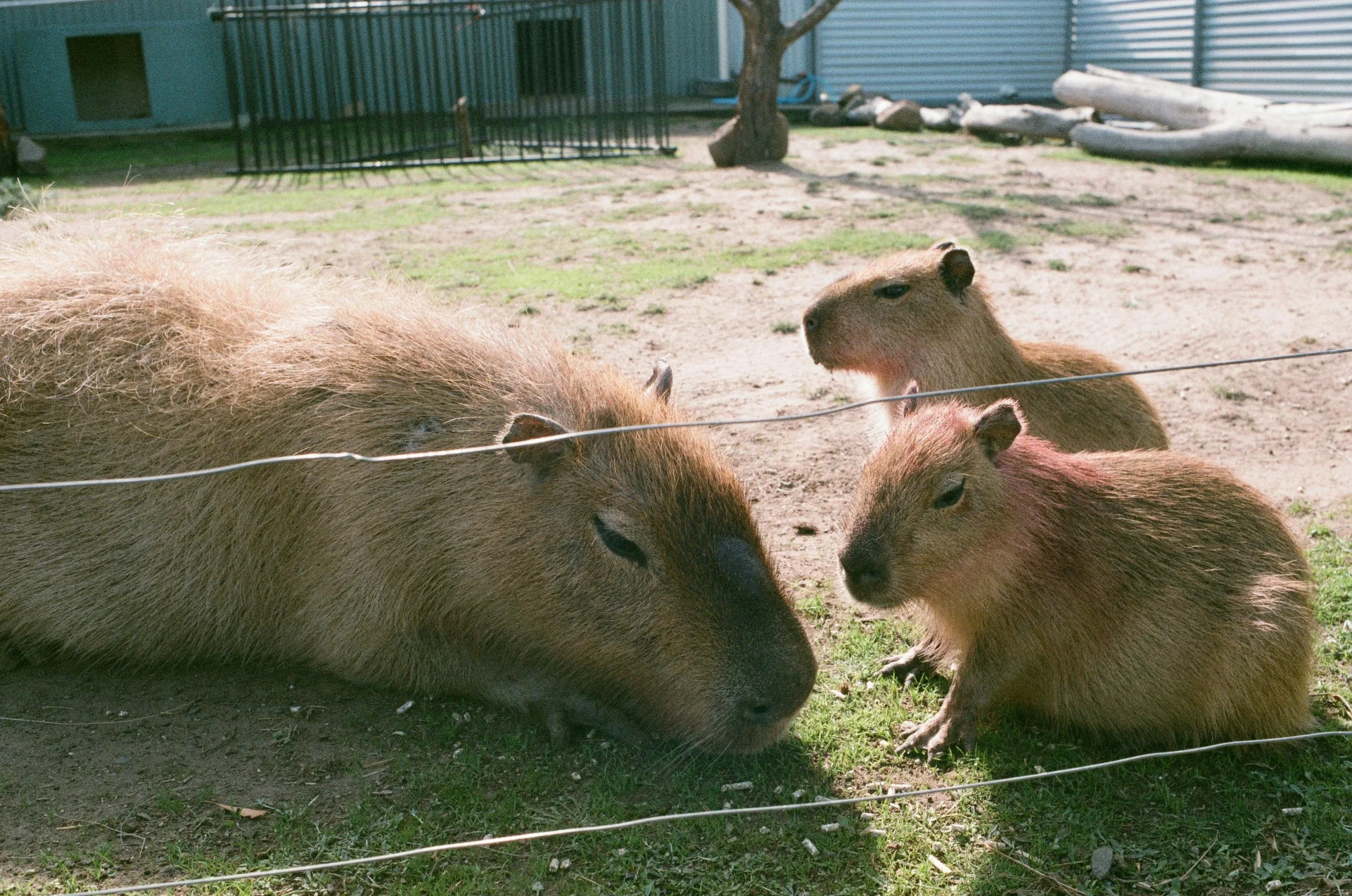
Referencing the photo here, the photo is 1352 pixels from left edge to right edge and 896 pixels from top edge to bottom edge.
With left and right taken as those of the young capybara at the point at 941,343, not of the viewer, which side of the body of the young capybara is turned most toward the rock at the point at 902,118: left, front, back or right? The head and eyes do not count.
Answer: right

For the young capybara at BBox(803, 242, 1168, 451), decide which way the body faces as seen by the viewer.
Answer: to the viewer's left

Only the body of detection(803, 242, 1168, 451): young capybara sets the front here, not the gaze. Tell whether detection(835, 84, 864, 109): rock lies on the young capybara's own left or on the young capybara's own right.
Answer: on the young capybara's own right

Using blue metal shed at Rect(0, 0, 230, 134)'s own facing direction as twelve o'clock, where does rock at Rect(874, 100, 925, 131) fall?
The rock is roughly at 10 o'clock from the blue metal shed.

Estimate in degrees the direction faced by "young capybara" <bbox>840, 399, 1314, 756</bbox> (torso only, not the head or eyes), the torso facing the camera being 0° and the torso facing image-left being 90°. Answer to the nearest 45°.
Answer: approximately 90°

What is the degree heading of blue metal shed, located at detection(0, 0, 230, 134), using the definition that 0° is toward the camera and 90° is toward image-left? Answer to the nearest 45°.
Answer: approximately 0°

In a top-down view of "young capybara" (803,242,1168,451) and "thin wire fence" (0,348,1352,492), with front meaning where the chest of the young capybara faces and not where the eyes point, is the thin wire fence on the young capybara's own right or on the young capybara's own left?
on the young capybara's own left

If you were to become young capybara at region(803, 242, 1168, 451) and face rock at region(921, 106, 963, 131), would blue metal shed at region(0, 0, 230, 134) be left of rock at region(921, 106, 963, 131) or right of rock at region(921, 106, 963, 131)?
left

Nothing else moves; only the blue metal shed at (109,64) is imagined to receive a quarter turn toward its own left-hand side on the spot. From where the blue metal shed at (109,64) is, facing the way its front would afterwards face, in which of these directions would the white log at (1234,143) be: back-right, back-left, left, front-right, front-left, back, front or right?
front-right

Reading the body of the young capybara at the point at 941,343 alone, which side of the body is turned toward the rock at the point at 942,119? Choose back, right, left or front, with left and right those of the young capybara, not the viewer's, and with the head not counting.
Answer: right

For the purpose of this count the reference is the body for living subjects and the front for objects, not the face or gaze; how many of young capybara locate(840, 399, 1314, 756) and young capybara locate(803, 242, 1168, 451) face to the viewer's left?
2
